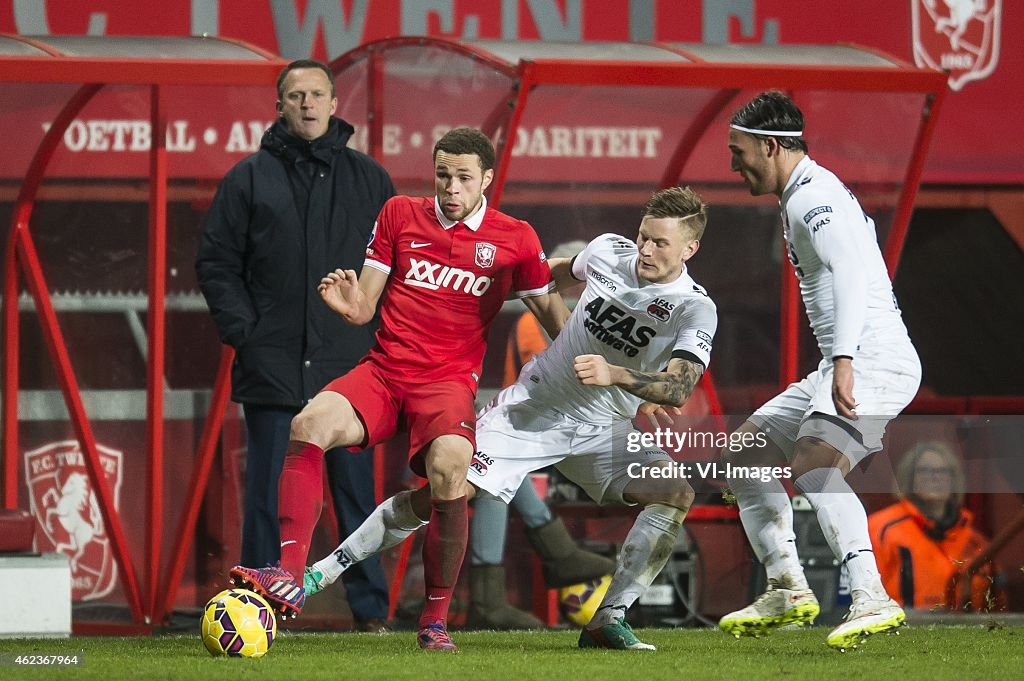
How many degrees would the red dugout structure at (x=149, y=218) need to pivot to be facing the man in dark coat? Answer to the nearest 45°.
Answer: approximately 45° to its left

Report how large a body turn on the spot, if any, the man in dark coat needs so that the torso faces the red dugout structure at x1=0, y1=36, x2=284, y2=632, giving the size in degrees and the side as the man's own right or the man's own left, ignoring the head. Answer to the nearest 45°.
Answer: approximately 135° to the man's own right

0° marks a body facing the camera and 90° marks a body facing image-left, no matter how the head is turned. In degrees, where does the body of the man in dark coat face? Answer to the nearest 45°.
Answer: approximately 0°

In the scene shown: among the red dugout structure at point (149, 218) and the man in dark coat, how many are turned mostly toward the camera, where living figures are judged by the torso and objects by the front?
2
